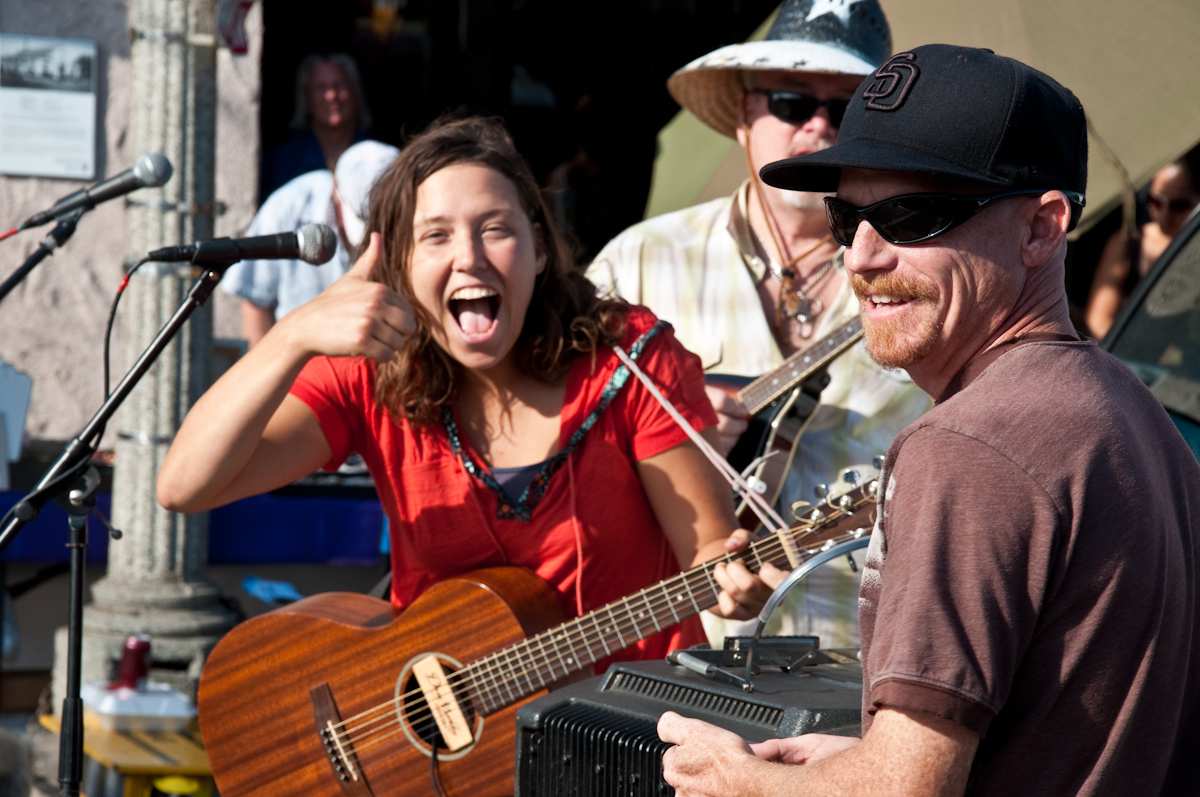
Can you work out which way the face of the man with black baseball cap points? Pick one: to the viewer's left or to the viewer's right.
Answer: to the viewer's left

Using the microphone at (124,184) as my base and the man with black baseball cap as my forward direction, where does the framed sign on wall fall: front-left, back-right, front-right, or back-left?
back-left

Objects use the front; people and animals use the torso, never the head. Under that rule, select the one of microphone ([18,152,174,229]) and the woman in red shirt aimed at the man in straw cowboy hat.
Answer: the microphone

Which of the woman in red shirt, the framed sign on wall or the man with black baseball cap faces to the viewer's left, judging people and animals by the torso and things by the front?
the man with black baseball cap

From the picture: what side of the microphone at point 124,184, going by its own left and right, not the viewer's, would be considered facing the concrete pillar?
left

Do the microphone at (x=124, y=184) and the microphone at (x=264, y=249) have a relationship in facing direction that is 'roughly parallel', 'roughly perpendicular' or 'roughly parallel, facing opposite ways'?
roughly parallel

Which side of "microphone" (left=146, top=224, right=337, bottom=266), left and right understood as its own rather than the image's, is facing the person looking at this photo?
right

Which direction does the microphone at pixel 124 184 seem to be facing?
to the viewer's right

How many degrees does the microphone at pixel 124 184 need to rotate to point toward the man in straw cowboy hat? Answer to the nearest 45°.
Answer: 0° — it already faces them

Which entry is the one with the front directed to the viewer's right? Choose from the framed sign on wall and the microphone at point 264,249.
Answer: the microphone

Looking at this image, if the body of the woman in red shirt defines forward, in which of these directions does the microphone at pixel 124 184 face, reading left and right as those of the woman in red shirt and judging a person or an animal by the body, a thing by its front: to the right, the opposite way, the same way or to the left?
to the left

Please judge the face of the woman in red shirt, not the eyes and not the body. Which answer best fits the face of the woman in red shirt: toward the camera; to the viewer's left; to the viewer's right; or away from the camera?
toward the camera

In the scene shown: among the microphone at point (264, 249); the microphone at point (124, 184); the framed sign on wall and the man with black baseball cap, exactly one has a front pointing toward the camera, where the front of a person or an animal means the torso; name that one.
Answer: the framed sign on wall

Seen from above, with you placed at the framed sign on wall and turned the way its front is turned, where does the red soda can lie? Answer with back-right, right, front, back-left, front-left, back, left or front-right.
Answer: front

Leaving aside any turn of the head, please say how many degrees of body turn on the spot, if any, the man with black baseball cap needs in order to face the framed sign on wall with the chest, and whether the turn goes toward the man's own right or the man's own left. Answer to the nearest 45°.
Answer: approximately 45° to the man's own right

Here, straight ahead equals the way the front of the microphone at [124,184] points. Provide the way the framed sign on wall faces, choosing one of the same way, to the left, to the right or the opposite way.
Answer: to the right

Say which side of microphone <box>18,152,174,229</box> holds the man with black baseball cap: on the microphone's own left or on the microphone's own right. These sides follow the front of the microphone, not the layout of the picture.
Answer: on the microphone's own right

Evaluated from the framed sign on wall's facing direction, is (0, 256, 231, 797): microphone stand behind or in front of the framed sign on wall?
in front

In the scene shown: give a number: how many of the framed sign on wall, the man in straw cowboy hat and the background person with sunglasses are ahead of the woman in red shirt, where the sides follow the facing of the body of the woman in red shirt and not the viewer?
0

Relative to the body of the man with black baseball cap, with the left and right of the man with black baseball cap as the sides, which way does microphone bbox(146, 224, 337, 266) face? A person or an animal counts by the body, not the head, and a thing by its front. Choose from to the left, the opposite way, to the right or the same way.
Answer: the opposite way

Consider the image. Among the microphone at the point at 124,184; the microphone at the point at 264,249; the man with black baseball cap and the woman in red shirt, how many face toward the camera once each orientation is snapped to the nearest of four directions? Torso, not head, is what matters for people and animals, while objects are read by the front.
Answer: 1

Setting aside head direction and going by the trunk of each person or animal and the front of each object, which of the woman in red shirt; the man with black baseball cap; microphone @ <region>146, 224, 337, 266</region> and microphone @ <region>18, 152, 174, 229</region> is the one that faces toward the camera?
the woman in red shirt
